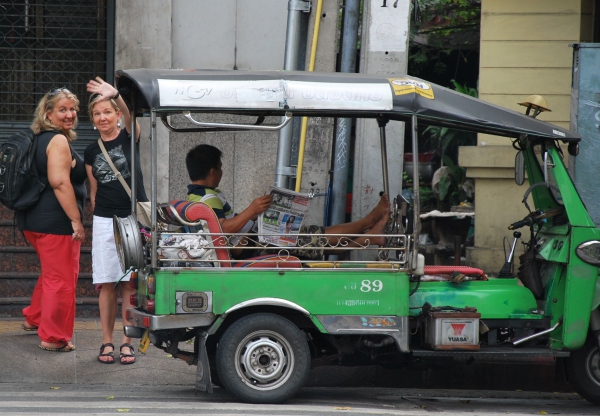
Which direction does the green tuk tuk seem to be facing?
to the viewer's right

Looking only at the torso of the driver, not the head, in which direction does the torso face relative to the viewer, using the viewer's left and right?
facing to the right of the viewer

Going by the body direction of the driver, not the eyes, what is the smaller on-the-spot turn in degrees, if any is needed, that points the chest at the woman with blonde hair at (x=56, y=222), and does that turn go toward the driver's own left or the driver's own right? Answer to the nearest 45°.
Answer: approximately 180°

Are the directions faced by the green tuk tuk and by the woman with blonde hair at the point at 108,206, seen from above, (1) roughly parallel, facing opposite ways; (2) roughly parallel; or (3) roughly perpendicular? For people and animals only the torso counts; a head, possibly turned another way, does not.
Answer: roughly perpendicular

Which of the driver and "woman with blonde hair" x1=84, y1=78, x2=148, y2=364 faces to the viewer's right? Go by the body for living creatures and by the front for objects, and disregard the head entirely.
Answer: the driver

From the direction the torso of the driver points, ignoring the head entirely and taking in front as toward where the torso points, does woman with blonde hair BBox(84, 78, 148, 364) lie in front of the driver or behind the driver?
behind

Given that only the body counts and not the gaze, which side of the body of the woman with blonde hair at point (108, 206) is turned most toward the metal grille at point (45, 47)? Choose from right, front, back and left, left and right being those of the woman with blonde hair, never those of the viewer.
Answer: back

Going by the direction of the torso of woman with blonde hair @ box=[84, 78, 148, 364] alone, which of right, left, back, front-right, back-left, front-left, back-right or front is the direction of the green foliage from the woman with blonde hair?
back-left

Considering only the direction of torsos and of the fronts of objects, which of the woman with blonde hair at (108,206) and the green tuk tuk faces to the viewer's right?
the green tuk tuk
